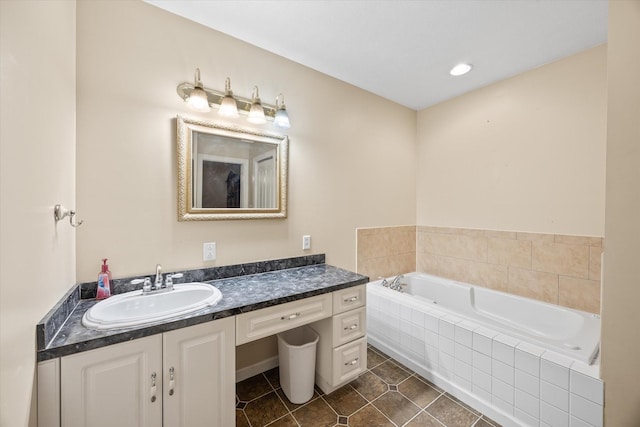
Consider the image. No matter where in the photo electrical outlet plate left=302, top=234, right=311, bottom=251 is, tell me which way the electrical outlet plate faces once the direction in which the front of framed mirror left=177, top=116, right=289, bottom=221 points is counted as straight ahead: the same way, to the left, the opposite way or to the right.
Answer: the same way

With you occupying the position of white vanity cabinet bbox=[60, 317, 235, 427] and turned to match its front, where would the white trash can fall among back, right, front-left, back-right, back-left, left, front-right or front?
front-left

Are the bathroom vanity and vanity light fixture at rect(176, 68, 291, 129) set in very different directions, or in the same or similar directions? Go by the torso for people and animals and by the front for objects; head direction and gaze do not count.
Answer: same or similar directions

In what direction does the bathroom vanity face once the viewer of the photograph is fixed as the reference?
facing the viewer and to the right of the viewer

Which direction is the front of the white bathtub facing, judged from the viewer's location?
facing the viewer and to the left of the viewer

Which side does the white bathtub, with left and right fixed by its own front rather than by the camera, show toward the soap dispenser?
front

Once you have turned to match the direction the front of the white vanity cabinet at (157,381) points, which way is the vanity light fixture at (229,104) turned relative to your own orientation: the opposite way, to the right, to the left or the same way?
the same way

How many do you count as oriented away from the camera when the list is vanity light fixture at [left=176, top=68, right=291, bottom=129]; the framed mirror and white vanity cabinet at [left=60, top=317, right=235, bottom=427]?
0

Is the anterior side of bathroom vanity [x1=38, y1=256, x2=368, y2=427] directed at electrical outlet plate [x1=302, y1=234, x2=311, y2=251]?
no

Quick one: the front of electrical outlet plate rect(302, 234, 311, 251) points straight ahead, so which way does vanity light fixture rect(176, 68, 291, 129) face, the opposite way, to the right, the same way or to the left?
the same way

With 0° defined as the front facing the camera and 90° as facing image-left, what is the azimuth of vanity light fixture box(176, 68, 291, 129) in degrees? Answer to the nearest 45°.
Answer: approximately 315°

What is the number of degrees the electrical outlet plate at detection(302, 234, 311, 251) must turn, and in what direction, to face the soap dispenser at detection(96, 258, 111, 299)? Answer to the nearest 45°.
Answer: approximately 90° to its right
